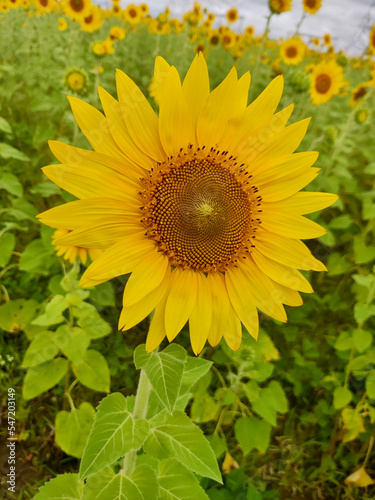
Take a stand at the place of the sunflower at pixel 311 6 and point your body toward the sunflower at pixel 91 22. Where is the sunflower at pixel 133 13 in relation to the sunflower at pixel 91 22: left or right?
right

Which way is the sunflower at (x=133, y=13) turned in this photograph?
toward the camera

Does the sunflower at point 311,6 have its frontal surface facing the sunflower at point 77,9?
no

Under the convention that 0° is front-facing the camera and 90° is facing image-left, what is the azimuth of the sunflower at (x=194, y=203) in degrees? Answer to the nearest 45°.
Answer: approximately 0°

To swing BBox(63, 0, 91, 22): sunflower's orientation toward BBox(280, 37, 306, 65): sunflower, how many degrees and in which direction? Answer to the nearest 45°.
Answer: approximately 90° to its left

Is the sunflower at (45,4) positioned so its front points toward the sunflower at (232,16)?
no

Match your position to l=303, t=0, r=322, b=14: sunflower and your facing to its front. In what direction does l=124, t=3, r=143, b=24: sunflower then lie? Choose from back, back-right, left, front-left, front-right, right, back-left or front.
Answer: back-right

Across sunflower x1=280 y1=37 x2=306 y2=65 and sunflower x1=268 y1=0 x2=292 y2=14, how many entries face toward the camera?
2

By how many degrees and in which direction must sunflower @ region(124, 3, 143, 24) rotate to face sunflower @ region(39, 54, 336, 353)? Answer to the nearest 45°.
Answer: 0° — it already faces it

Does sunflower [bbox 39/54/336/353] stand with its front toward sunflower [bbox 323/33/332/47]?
no

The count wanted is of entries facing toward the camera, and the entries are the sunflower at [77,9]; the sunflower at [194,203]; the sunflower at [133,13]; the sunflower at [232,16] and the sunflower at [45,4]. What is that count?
5

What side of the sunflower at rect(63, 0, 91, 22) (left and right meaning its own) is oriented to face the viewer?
front

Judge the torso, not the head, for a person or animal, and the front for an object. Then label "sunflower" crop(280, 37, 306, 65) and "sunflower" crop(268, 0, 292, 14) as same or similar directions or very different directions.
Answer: same or similar directions

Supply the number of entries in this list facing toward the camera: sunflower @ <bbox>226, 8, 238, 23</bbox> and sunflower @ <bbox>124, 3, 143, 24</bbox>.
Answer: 2

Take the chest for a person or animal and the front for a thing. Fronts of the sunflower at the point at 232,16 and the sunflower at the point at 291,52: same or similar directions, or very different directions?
same or similar directions

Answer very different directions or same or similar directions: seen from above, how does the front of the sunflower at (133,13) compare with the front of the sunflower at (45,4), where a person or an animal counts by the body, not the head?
same or similar directions
